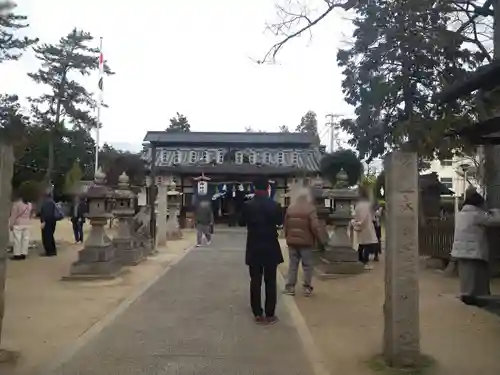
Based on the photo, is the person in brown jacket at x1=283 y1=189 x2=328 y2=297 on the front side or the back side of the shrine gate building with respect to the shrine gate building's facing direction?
on the front side

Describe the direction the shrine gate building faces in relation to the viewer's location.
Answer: facing the viewer

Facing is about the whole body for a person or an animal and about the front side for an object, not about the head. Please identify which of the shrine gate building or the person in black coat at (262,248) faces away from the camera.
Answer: the person in black coat

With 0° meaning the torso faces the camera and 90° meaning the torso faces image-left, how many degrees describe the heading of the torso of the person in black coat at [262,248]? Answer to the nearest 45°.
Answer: approximately 180°
